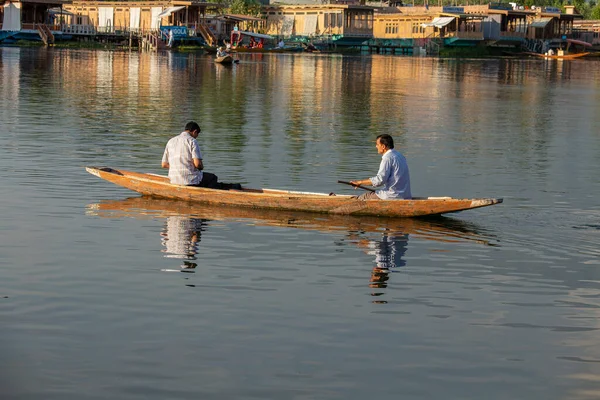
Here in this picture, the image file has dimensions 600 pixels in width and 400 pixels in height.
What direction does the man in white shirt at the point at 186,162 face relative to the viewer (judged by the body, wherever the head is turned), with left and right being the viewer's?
facing away from the viewer and to the right of the viewer

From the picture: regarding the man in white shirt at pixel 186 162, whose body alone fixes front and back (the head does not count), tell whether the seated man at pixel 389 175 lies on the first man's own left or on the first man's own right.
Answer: on the first man's own right
